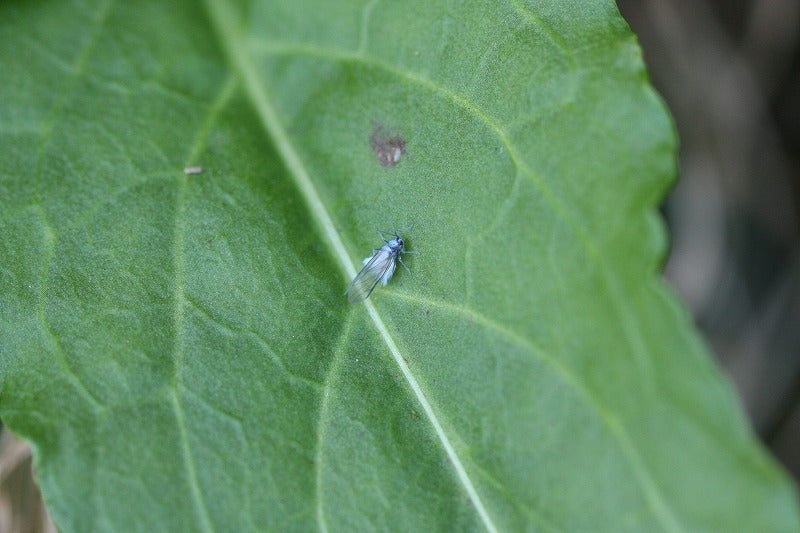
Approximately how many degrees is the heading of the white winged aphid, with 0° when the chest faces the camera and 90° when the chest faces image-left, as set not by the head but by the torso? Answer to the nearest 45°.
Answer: approximately 225°
